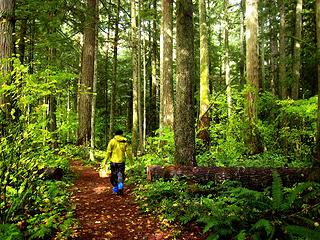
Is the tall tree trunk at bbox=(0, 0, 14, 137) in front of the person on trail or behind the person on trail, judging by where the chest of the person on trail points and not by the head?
behind

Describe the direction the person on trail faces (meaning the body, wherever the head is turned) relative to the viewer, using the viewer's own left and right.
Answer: facing away from the viewer

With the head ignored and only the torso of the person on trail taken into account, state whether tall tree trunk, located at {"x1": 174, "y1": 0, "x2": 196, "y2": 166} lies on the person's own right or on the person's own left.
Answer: on the person's own right

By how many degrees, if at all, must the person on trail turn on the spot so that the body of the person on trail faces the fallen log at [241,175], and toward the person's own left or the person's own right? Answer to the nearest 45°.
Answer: approximately 135° to the person's own right

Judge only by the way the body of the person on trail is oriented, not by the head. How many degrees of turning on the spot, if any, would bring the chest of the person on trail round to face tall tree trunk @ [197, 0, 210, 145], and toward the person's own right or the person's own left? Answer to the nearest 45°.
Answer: approximately 45° to the person's own right

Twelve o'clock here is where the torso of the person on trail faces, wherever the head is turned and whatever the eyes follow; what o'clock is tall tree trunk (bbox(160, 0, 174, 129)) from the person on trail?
The tall tree trunk is roughly at 1 o'clock from the person on trail.

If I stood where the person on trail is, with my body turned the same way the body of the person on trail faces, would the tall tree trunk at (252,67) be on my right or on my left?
on my right
